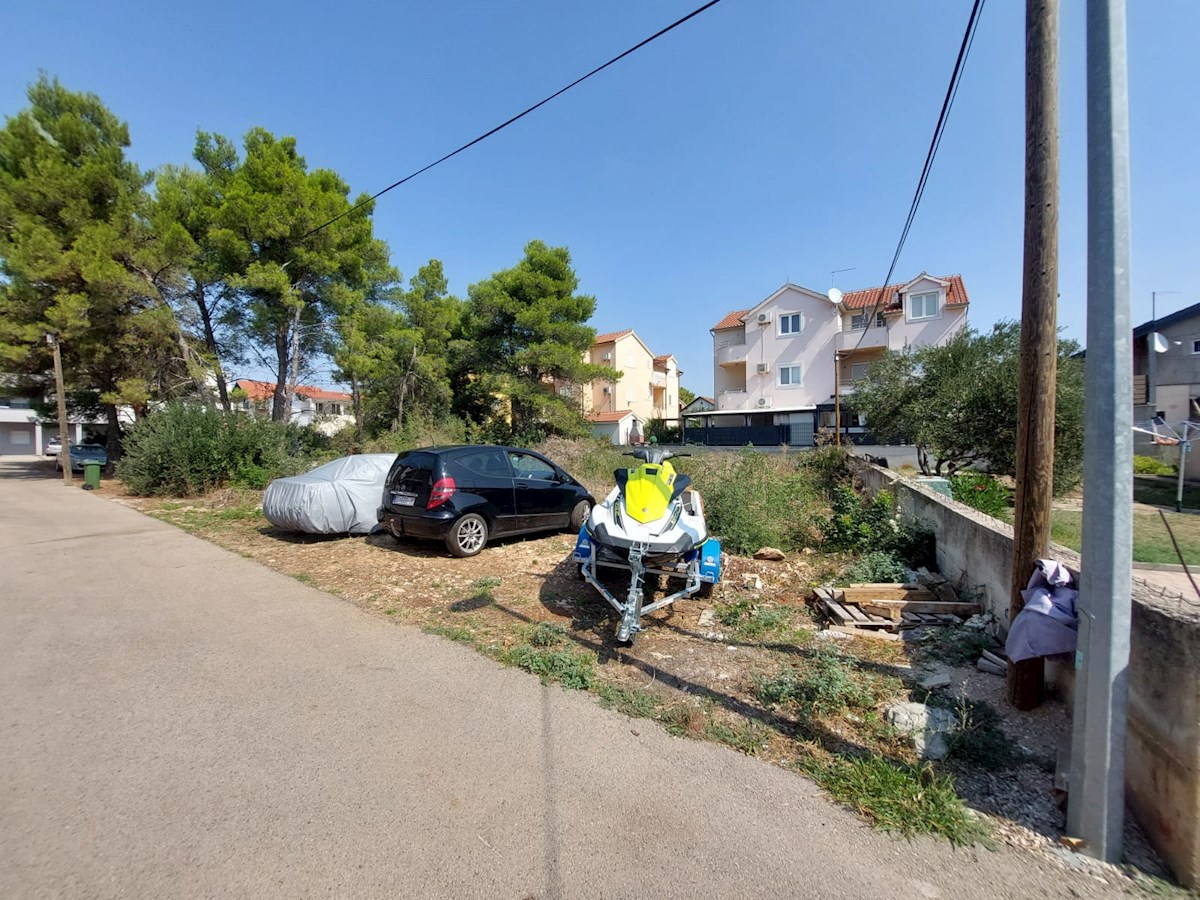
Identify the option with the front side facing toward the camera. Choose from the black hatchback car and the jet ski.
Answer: the jet ski

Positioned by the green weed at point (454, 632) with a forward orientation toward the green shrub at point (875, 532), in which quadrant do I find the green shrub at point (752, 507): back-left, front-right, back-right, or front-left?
front-left

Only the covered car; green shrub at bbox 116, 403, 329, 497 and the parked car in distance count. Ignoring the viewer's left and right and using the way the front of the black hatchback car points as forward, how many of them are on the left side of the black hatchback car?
3

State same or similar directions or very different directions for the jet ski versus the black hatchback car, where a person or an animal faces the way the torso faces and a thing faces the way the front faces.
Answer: very different directions

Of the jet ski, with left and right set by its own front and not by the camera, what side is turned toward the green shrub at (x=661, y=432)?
back

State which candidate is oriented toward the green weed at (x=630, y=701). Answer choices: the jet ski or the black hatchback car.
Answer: the jet ski

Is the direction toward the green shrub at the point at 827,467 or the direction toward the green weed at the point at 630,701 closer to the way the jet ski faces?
the green weed

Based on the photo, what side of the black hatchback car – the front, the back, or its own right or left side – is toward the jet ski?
right

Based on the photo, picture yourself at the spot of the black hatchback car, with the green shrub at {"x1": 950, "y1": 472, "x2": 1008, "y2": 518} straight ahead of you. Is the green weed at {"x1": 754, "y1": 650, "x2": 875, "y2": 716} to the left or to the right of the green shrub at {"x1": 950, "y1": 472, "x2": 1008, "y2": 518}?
right

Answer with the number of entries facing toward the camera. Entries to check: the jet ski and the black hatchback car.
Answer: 1

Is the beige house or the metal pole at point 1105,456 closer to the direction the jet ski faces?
the metal pole

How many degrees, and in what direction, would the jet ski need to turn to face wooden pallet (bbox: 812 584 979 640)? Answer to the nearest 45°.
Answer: approximately 90° to its left

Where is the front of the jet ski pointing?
toward the camera

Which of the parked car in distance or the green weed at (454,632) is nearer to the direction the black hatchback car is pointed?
the parked car in distance

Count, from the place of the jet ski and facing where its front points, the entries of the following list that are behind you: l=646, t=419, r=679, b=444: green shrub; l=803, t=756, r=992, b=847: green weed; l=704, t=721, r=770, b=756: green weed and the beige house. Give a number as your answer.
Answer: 2
